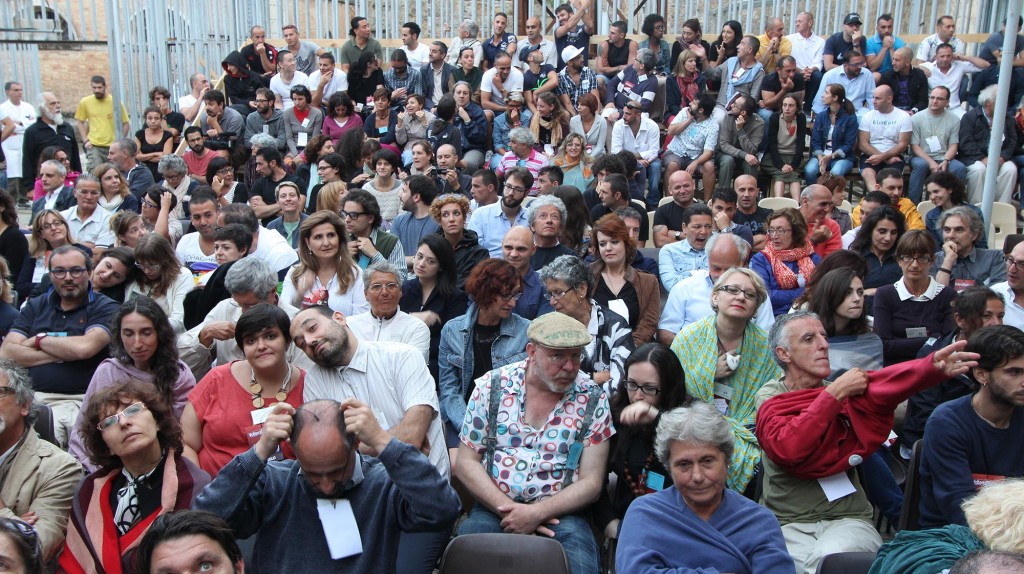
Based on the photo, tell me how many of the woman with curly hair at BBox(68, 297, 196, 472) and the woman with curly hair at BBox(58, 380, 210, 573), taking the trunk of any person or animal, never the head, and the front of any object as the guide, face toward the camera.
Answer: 2

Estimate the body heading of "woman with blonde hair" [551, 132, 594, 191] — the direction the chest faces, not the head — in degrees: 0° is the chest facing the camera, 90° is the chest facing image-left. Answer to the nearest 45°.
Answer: approximately 0°

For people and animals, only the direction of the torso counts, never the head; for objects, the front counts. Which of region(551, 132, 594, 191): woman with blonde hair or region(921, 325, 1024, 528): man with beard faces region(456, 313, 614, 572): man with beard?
the woman with blonde hair

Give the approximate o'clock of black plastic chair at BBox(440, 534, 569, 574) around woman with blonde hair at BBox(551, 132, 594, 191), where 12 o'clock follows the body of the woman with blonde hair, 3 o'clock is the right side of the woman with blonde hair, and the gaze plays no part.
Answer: The black plastic chair is roughly at 12 o'clock from the woman with blonde hair.

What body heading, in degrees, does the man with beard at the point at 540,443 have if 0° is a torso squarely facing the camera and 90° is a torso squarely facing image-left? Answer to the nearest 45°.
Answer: approximately 0°

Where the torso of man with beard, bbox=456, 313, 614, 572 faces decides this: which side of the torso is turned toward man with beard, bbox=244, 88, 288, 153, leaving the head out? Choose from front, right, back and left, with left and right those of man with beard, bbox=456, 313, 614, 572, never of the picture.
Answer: back

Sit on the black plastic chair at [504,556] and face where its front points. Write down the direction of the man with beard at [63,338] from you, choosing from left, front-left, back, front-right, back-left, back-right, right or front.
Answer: back-right

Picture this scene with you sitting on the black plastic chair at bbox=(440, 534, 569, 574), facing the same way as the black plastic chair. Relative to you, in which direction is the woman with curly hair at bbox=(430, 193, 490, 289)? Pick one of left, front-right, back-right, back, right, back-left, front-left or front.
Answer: back

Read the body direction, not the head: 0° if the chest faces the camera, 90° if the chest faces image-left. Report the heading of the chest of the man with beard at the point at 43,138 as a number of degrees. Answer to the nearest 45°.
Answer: approximately 315°

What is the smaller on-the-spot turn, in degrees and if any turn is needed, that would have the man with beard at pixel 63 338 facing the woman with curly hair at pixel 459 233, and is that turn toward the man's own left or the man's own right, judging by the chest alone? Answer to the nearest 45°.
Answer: approximately 90° to the man's own left

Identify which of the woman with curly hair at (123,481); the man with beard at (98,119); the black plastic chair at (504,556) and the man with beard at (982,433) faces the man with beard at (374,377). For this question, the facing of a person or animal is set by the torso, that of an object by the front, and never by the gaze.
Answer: the man with beard at (98,119)

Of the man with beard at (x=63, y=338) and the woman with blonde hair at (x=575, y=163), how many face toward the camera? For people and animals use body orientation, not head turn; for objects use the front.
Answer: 2

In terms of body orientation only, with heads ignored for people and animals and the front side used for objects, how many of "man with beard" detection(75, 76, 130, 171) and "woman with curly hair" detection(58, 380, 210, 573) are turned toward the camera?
2
